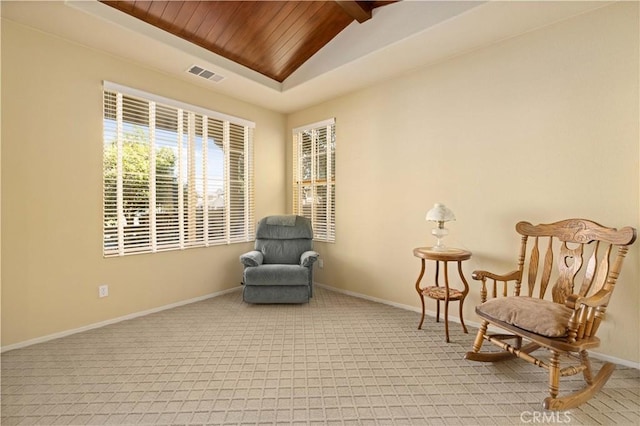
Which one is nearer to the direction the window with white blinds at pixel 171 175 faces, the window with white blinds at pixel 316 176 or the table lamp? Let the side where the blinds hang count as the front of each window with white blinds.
the table lamp

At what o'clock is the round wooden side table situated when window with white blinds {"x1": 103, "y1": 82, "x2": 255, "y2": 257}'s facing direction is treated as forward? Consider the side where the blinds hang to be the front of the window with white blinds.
The round wooden side table is roughly at 12 o'clock from the window with white blinds.

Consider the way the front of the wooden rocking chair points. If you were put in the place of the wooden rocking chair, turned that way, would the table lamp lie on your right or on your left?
on your right

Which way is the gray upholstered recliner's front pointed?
toward the camera

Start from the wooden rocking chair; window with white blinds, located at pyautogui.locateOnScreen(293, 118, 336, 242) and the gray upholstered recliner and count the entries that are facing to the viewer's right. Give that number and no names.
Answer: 0

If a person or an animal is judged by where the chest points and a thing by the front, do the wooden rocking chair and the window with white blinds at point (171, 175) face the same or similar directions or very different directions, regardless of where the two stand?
very different directions

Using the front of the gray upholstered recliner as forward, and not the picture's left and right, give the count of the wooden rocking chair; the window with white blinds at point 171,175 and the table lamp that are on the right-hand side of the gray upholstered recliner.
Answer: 1

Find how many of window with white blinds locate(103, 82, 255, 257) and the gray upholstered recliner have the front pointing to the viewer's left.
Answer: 0

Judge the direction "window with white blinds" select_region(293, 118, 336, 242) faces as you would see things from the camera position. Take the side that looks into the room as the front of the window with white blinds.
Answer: facing the viewer and to the left of the viewer

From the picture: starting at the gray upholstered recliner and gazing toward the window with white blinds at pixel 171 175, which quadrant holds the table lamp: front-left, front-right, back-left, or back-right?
back-left

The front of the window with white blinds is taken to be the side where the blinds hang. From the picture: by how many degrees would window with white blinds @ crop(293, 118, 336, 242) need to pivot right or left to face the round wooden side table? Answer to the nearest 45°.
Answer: approximately 90° to its left

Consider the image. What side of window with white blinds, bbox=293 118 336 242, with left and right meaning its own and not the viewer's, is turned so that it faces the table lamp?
left

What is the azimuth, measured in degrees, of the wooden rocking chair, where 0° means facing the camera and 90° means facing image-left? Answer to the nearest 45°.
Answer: approximately 45°

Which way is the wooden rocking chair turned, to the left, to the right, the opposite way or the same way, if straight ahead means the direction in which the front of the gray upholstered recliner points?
to the right

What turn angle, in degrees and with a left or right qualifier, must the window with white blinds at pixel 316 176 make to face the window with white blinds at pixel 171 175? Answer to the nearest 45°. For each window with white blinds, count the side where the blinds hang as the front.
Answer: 0° — it already faces it

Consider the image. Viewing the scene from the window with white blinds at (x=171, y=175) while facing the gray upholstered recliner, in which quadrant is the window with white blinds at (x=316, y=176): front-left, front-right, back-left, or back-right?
front-left

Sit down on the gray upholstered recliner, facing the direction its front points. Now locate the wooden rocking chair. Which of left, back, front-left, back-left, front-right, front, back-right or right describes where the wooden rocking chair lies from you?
front-left
